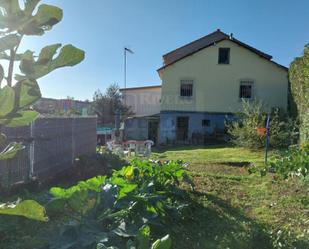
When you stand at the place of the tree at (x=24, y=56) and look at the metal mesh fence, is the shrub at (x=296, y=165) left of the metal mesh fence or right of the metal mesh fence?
right

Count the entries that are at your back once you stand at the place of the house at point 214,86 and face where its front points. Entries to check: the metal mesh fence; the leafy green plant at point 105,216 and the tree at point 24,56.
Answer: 0

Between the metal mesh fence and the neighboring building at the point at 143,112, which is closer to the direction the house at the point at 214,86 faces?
the metal mesh fence

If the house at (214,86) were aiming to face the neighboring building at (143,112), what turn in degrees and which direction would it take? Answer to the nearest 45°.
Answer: approximately 135° to its right

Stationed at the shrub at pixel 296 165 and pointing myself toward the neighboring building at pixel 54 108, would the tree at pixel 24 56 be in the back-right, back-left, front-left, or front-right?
back-left

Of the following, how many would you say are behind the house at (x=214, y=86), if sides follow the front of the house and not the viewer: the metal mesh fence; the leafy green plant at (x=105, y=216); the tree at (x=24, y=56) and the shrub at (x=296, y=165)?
0

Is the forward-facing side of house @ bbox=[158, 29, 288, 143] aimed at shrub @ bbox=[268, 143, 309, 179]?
yes

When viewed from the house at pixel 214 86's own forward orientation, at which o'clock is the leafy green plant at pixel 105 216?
The leafy green plant is roughly at 12 o'clock from the house.

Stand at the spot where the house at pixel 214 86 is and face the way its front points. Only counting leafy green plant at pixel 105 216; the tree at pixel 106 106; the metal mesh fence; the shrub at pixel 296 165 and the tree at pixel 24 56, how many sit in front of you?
4

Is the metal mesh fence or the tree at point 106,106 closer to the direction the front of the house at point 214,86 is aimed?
the metal mesh fence

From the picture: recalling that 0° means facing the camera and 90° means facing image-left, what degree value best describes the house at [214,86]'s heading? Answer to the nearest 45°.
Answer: approximately 0°

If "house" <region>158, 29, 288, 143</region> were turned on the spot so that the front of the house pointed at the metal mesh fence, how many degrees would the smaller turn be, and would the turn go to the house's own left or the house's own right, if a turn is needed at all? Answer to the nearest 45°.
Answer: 0° — it already faces it

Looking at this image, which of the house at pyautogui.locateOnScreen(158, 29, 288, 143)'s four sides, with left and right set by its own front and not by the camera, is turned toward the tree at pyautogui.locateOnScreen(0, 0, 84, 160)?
front

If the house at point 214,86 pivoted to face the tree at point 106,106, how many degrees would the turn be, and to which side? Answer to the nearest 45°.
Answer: approximately 135° to its right
